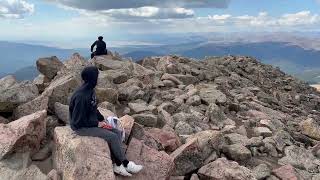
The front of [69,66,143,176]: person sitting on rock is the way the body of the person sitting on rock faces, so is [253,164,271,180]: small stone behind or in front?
in front

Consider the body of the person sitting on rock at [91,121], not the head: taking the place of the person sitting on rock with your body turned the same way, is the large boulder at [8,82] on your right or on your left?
on your left

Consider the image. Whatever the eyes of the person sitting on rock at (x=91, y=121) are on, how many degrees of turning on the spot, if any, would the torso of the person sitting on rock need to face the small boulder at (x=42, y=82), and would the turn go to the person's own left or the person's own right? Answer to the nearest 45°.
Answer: approximately 90° to the person's own left

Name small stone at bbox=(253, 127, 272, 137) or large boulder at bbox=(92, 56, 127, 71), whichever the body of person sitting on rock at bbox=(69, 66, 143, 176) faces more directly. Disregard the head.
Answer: the small stone

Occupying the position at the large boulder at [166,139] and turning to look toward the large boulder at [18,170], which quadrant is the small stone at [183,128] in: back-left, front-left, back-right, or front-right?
back-right

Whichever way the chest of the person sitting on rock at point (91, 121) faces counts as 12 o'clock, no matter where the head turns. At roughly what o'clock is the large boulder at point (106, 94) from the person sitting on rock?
The large boulder is roughly at 9 o'clock from the person sitting on rock.

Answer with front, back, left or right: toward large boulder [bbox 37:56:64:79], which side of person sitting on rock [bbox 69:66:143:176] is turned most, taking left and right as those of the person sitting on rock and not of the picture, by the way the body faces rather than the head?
left

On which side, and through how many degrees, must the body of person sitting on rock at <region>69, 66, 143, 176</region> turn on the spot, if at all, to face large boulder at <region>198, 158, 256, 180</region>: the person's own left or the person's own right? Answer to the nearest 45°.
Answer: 0° — they already face it

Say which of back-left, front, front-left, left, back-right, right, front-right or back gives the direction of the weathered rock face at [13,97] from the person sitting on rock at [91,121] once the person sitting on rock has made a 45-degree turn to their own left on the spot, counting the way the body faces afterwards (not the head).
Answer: left

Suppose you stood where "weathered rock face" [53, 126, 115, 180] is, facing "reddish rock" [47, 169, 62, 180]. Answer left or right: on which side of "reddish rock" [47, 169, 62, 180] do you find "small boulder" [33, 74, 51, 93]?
right

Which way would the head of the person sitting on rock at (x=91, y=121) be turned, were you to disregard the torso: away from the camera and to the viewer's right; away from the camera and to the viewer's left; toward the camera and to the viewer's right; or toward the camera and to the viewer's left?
away from the camera and to the viewer's right

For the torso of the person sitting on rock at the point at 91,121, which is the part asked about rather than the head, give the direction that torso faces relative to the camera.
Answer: to the viewer's right
